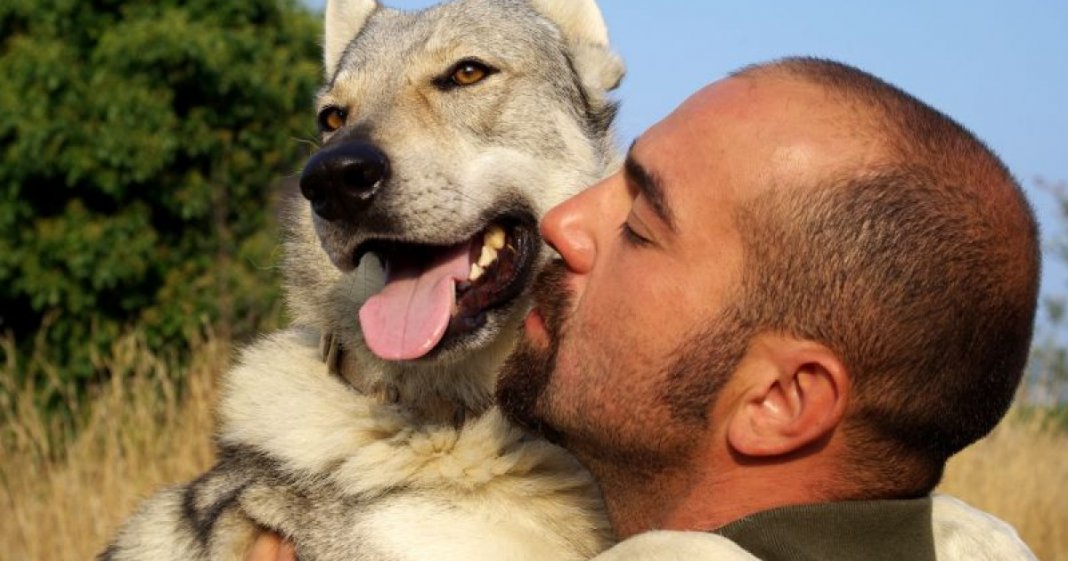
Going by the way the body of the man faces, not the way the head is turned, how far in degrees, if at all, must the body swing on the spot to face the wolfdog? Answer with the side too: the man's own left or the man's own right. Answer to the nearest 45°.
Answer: approximately 45° to the man's own right

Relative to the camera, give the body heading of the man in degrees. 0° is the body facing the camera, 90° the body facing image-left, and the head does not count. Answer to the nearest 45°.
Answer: approximately 90°
